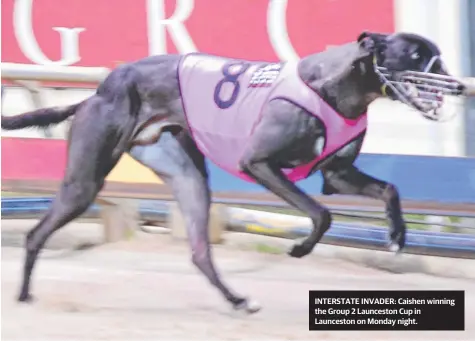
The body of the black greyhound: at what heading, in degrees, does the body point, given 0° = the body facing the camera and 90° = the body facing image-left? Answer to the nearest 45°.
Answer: approximately 270°
